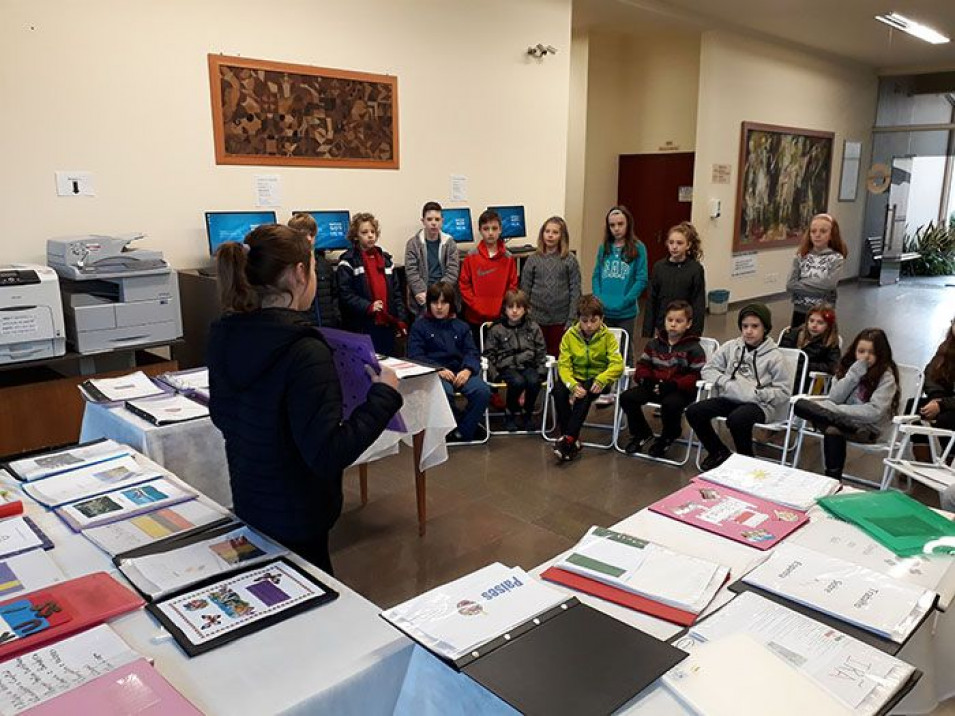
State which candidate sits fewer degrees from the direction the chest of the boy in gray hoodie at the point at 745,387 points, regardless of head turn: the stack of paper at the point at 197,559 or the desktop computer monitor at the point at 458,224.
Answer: the stack of paper

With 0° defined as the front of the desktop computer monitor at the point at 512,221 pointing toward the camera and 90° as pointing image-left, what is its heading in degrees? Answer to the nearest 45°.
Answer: approximately 0°

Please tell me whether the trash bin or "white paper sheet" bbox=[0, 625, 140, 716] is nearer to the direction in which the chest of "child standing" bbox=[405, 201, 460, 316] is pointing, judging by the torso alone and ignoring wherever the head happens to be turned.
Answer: the white paper sheet

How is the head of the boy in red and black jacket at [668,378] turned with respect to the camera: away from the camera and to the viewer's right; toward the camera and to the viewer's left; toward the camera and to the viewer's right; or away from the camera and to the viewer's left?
toward the camera and to the viewer's left

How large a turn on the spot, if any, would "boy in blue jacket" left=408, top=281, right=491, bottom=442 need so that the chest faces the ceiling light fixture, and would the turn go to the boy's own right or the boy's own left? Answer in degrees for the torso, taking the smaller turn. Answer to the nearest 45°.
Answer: approximately 135° to the boy's own left

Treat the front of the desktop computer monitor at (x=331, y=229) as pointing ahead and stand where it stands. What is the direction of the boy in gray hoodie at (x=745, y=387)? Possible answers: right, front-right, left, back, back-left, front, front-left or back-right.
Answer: front-left

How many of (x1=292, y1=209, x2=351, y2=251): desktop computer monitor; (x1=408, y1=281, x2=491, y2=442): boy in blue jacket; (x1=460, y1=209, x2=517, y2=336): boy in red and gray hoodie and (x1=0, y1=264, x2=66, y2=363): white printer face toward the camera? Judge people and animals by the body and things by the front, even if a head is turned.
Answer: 4

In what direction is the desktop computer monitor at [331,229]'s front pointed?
toward the camera

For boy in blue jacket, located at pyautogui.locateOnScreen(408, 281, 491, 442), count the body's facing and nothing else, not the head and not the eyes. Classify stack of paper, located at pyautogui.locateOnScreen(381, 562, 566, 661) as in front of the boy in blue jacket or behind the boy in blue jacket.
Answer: in front

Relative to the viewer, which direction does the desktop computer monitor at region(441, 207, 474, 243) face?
toward the camera

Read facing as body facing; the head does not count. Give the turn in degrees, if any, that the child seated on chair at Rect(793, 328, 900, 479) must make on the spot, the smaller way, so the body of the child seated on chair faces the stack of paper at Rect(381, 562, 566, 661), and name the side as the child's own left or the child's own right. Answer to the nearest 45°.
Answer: approximately 45° to the child's own left

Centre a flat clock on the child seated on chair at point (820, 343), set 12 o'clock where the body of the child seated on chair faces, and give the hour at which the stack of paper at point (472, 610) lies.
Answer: The stack of paper is roughly at 11 o'clock from the child seated on chair.

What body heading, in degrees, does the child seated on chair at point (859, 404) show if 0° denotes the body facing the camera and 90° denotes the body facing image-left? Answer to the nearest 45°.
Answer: approximately 45°

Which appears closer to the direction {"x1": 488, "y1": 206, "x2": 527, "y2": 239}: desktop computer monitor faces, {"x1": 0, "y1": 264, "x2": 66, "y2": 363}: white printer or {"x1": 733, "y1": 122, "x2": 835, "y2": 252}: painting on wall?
the white printer

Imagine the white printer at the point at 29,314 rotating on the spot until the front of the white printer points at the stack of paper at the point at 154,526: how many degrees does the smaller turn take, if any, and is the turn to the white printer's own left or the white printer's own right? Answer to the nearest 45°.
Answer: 0° — it already faces it

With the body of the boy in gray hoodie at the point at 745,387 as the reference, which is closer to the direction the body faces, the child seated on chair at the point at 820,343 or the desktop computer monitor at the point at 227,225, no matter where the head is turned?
the desktop computer monitor

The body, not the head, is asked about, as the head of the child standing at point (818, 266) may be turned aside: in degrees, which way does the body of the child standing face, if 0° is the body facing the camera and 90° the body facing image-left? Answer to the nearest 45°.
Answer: approximately 45°

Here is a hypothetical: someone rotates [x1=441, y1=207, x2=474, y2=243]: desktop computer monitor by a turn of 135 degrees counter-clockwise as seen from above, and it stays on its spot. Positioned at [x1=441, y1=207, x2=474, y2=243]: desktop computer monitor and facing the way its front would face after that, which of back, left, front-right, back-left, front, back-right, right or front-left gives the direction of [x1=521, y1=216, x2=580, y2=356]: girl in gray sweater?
right

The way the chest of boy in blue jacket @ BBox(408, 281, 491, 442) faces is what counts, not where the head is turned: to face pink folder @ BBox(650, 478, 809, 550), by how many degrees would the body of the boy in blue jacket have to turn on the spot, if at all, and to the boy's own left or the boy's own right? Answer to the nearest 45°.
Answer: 0° — they already face it
